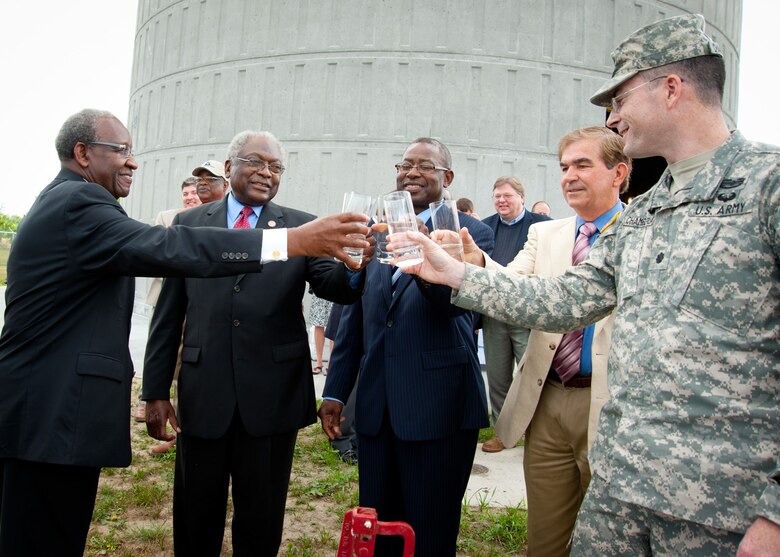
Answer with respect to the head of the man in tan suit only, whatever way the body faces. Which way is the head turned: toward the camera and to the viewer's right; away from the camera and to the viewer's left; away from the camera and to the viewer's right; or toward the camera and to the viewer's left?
toward the camera and to the viewer's left

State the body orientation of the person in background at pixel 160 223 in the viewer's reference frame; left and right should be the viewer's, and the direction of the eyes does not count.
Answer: facing the viewer

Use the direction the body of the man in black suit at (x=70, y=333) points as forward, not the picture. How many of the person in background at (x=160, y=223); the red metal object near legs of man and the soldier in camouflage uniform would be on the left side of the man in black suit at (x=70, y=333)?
1

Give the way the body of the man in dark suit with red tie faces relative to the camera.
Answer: toward the camera

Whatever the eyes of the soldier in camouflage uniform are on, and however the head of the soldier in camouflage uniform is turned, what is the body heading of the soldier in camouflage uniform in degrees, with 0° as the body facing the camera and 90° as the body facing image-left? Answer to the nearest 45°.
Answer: approximately 45°

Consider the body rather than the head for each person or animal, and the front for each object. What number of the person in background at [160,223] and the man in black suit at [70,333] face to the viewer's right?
1

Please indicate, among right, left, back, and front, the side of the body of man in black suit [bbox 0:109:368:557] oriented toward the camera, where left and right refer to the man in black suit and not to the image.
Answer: right

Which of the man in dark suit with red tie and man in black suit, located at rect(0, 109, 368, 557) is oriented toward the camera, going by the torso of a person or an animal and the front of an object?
the man in dark suit with red tie

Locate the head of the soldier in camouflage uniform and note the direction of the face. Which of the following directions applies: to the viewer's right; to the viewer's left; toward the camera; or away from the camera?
to the viewer's left

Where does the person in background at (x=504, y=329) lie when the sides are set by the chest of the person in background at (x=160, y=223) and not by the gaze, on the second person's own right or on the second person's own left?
on the second person's own left

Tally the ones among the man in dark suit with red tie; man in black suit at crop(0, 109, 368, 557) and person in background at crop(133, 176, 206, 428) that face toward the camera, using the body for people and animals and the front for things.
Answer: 2

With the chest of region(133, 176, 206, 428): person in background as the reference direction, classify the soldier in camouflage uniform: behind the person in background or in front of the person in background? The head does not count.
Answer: in front

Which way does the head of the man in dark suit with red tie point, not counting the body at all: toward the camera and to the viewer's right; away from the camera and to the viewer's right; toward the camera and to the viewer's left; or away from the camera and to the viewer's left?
toward the camera and to the viewer's right
